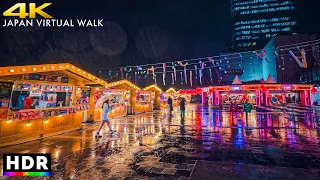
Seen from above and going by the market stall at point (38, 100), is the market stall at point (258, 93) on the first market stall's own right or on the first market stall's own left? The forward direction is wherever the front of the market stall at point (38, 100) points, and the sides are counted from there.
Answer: on the first market stall's own left

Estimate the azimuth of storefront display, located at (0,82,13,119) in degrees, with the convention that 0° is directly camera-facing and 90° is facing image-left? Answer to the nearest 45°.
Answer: approximately 315°

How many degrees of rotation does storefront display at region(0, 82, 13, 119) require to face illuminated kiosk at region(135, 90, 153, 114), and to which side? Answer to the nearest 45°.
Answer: approximately 90° to its left

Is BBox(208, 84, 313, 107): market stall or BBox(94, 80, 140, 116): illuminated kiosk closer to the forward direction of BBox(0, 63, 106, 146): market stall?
the market stall

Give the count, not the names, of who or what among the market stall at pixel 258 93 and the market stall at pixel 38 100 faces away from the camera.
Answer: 0

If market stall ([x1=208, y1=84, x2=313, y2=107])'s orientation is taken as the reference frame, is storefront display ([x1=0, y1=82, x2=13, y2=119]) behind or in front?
in front

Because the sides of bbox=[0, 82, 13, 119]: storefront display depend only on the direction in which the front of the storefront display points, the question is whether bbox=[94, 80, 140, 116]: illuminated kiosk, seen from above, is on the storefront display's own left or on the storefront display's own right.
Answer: on the storefront display's own left

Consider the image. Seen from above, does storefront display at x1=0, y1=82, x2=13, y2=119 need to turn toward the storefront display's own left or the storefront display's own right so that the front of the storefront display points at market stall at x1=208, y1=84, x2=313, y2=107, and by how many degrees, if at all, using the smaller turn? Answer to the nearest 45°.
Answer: approximately 45° to the storefront display's own left
